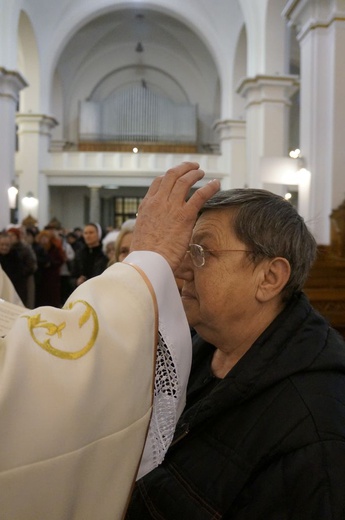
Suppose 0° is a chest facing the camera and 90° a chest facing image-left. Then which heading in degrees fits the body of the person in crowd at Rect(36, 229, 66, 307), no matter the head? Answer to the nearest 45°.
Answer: approximately 45°

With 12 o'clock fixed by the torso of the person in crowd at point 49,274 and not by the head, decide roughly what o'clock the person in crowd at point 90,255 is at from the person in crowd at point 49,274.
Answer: the person in crowd at point 90,255 is roughly at 10 o'clock from the person in crowd at point 49,274.

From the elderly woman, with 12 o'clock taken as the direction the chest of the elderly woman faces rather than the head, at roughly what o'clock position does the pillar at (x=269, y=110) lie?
The pillar is roughly at 3 o'clock from the elderly woman.

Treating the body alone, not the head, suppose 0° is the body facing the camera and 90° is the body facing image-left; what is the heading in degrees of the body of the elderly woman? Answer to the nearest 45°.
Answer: approximately 90°

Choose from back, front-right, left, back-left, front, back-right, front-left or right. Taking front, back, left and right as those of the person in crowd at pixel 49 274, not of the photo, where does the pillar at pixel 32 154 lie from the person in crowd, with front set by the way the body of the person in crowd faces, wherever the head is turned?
back-right

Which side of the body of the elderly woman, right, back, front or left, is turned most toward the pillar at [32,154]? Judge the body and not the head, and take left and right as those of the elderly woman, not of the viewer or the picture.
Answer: right

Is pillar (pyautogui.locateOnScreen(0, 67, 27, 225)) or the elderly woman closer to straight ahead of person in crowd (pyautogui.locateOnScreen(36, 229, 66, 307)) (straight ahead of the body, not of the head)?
the elderly woman

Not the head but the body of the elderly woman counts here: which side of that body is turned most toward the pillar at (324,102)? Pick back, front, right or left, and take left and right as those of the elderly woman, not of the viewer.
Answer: right
